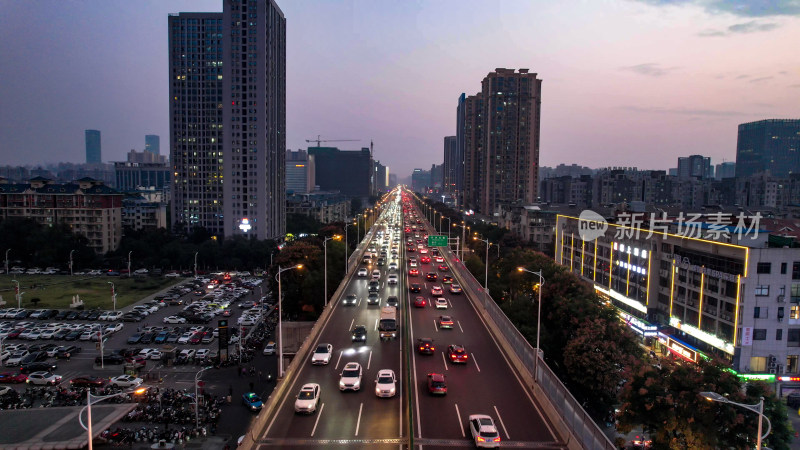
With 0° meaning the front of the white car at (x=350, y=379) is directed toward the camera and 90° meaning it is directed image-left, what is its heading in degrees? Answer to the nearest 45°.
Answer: approximately 0°

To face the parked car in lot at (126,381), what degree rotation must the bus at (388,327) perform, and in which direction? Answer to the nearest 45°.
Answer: approximately 90° to its right

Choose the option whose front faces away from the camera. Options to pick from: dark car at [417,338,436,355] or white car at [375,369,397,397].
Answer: the dark car

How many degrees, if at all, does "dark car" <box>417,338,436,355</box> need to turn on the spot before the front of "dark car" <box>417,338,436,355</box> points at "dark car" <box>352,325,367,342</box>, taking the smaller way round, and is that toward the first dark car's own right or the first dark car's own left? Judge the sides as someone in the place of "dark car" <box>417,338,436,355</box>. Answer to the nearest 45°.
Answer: approximately 45° to the first dark car's own left

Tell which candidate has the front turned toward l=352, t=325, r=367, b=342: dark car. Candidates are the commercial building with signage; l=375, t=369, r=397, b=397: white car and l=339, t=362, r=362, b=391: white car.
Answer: the commercial building with signage

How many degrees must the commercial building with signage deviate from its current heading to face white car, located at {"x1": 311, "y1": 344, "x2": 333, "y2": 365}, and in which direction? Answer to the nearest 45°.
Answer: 0° — it already faces it

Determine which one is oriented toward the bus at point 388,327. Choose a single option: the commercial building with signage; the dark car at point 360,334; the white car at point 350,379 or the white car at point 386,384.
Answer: the commercial building with signage

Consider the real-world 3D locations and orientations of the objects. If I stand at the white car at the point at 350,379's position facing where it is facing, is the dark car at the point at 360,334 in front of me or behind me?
behind

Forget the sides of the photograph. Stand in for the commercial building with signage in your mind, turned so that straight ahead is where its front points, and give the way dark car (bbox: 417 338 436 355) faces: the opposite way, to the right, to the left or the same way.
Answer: to the right

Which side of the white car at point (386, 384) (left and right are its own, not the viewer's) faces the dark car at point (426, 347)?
back

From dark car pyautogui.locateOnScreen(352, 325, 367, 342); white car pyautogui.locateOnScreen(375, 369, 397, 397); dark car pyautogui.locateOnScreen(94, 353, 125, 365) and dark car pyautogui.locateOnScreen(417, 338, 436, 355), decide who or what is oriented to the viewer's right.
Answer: dark car pyautogui.locateOnScreen(94, 353, 125, 365)

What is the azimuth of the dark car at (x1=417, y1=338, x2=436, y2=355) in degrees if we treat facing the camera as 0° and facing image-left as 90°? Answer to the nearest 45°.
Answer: approximately 180°

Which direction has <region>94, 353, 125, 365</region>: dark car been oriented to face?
to the viewer's right
